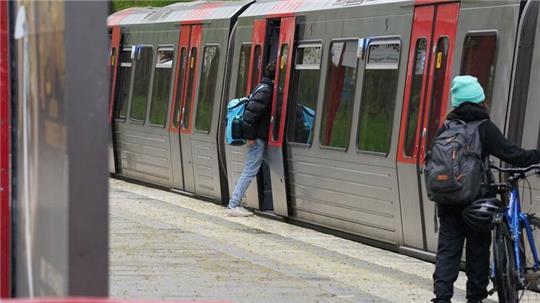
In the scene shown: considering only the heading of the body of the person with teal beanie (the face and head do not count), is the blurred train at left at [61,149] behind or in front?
behind

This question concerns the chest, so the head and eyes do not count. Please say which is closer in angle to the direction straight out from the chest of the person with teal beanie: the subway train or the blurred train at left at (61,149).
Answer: the subway train

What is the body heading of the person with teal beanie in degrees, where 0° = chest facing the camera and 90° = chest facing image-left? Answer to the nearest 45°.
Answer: approximately 225°
